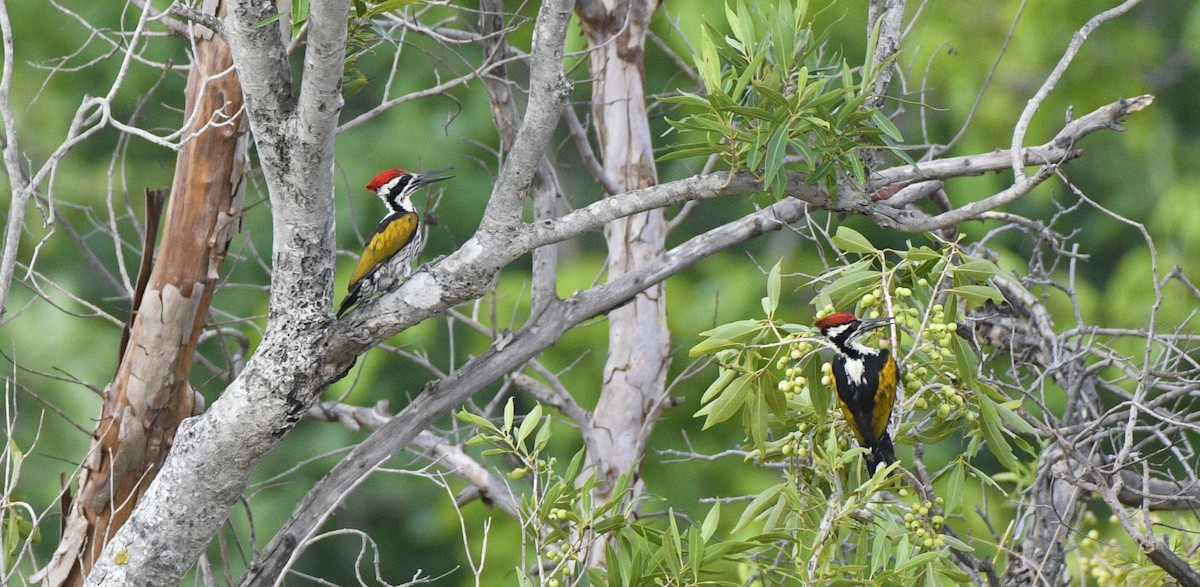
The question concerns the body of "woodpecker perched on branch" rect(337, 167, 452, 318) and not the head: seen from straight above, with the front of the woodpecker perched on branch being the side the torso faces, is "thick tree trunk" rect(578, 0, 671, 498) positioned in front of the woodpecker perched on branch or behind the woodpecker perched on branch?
in front

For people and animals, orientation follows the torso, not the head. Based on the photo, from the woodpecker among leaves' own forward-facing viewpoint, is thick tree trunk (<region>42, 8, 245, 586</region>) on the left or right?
on its left

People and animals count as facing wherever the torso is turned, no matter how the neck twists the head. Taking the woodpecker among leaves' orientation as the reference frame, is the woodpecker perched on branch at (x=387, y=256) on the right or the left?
on its left

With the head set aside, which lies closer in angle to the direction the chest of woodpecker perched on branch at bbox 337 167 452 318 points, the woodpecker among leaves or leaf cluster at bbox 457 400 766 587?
the woodpecker among leaves

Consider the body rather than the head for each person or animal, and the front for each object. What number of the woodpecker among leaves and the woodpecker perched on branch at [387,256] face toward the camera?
0

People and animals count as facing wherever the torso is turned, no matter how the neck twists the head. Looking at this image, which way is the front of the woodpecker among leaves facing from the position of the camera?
facing away from the viewer and to the right of the viewer

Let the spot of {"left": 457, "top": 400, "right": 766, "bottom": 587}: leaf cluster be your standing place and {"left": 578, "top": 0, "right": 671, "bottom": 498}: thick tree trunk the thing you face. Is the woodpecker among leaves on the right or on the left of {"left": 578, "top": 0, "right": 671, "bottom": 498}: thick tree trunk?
right

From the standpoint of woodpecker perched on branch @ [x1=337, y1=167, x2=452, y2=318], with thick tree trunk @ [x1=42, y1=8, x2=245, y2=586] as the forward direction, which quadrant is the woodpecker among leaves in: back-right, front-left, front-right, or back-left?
back-left
